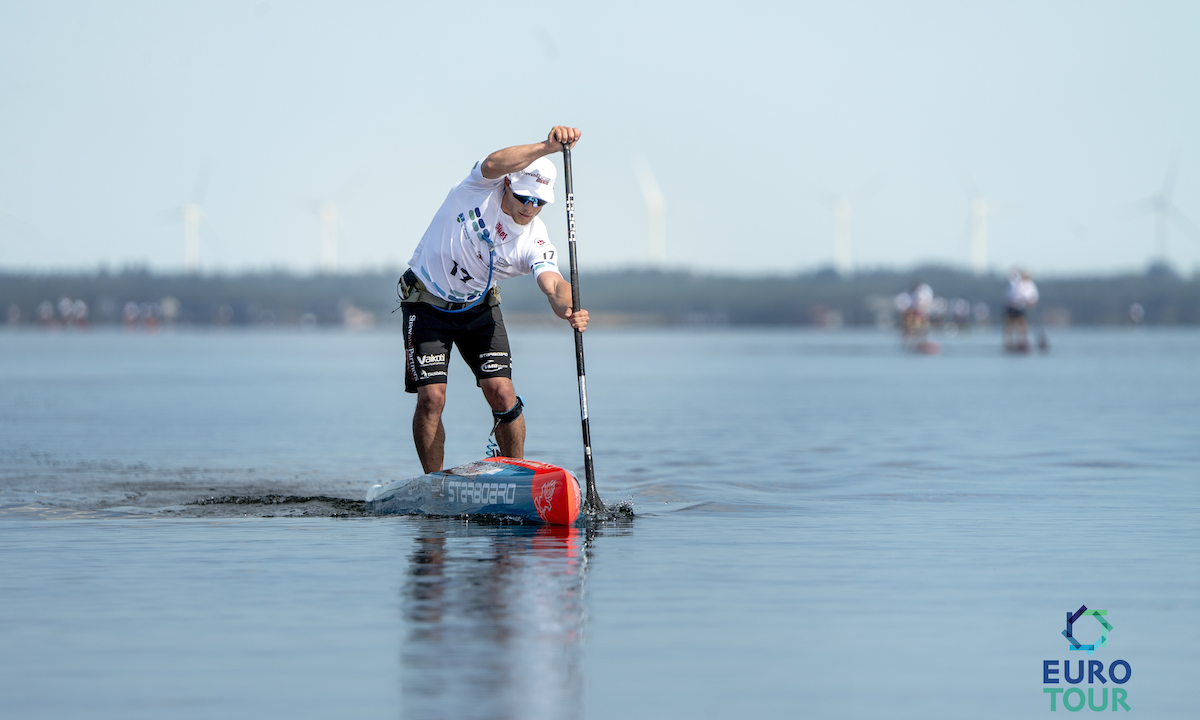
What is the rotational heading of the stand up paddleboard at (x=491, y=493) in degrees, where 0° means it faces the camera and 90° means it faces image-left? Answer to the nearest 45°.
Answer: approximately 315°

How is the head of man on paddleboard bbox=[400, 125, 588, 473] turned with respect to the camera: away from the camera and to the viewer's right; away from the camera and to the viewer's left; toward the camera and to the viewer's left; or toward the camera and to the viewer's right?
toward the camera and to the viewer's right

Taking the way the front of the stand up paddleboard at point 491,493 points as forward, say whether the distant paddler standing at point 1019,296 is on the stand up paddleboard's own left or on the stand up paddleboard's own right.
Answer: on the stand up paddleboard's own left

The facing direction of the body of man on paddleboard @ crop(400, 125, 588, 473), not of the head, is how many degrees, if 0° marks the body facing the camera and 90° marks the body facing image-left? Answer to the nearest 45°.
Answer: approximately 315°

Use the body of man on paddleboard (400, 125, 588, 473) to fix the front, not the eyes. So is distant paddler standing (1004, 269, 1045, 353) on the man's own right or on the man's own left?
on the man's own left
